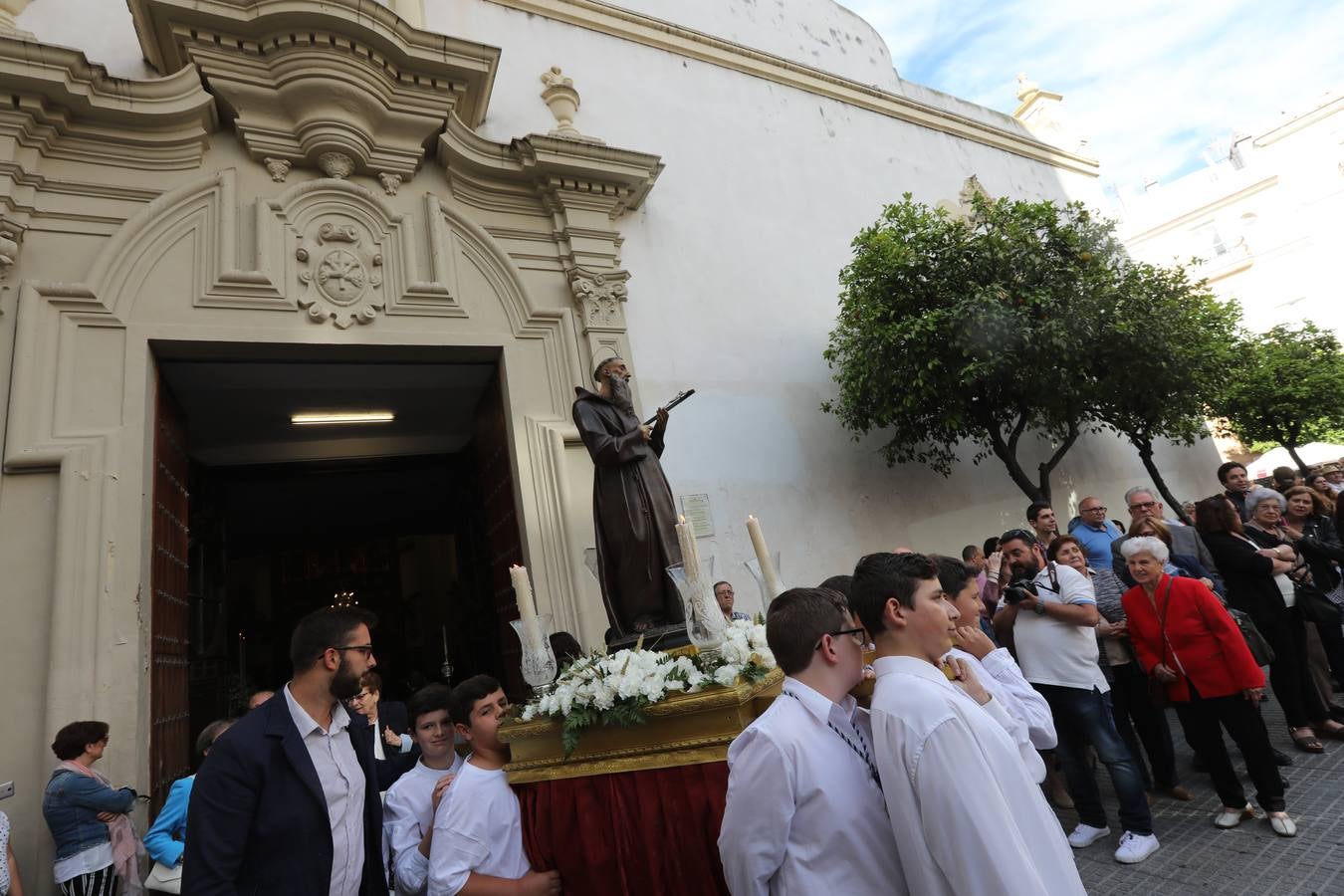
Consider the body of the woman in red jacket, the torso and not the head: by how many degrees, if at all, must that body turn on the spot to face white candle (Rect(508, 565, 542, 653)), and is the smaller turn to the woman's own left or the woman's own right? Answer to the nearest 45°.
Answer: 0° — they already face it

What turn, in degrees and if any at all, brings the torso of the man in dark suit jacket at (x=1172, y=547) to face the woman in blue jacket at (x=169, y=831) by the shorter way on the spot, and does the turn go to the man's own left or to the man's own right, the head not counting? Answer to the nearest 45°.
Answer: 0° — they already face them

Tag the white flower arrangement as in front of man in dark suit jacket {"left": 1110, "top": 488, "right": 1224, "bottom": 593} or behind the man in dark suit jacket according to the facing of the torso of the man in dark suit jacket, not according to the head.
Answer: in front

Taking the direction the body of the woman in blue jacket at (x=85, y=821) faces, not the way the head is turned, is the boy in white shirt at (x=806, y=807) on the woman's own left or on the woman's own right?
on the woman's own right

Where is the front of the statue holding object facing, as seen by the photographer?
facing the viewer and to the right of the viewer
